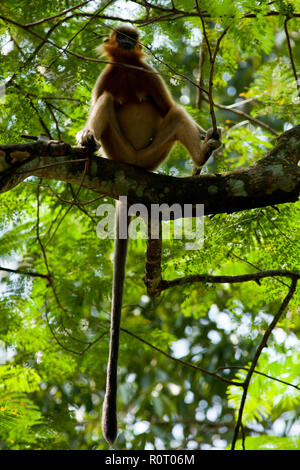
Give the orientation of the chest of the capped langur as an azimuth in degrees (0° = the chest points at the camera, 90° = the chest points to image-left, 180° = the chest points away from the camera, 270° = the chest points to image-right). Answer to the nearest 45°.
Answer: approximately 0°
